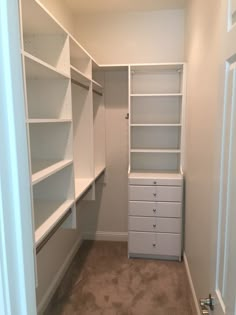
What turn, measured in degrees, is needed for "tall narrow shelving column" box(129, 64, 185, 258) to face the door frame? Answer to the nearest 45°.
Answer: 0° — it already faces it

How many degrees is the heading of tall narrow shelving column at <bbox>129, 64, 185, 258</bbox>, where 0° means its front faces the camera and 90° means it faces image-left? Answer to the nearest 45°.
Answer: approximately 0°

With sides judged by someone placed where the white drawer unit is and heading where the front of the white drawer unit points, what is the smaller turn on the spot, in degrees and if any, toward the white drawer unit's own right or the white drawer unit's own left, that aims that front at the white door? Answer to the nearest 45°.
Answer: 0° — it already faces it

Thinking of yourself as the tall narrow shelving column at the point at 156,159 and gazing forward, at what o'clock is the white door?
The white door is roughly at 12 o'clock from the tall narrow shelving column.

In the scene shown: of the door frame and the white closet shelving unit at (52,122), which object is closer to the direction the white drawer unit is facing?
the door frame

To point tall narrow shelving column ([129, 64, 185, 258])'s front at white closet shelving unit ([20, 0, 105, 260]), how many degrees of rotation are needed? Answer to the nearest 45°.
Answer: approximately 45° to its right
